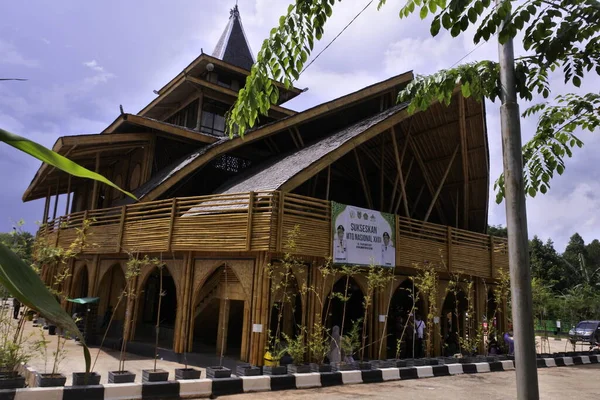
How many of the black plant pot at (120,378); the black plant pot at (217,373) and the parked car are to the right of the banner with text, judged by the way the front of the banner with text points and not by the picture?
2

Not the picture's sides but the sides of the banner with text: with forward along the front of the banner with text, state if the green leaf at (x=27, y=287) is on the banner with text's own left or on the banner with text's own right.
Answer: on the banner with text's own right

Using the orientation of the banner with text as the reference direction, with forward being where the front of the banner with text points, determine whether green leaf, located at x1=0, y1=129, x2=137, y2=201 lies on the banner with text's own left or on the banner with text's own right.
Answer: on the banner with text's own right

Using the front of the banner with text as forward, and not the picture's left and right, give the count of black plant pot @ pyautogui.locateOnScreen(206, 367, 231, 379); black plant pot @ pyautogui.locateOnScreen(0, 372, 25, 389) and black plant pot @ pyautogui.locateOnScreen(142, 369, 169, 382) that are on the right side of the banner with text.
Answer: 3

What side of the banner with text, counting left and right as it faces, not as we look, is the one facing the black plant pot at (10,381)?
right

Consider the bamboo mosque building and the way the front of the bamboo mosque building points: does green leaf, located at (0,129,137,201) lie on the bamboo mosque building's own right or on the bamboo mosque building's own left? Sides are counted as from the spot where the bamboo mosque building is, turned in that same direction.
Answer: on the bamboo mosque building's own right

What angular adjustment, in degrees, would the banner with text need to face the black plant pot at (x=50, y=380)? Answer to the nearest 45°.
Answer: approximately 90° to its right

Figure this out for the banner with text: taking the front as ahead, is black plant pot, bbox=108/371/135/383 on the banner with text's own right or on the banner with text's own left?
on the banner with text's own right

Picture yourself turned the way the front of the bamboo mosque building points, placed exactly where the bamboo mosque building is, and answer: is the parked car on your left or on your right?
on your left
